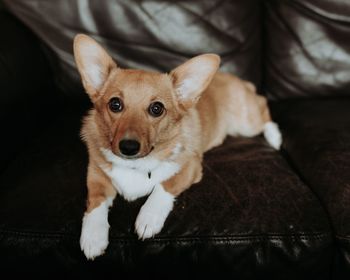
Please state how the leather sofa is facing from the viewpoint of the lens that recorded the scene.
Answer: facing the viewer
